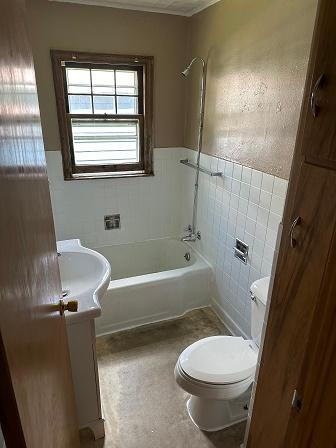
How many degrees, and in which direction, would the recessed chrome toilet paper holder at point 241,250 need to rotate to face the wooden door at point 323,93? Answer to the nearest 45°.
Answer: approximately 45° to its left

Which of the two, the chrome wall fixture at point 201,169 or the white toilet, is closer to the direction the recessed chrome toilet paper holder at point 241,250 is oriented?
the white toilet

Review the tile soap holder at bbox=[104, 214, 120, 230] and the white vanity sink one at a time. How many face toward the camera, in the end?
1

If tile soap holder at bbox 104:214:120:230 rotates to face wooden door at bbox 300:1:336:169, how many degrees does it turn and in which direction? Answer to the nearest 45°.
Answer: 0° — it already faces it

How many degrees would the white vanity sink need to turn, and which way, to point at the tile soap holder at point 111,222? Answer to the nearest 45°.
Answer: approximately 90° to its left

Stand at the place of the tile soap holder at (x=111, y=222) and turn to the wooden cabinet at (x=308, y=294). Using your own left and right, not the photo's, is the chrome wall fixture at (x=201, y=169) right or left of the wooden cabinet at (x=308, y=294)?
left

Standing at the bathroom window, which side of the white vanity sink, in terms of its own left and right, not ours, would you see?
left

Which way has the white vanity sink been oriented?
to the viewer's right

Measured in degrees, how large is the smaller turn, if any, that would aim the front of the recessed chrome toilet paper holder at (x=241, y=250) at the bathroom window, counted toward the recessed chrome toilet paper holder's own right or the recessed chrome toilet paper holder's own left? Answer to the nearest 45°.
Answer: approximately 45° to the recessed chrome toilet paper holder's own right

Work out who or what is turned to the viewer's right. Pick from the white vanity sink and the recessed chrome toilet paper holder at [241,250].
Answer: the white vanity sink
